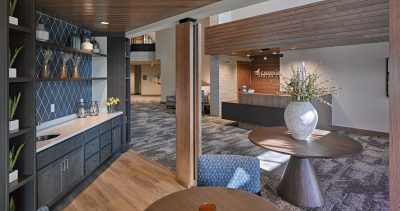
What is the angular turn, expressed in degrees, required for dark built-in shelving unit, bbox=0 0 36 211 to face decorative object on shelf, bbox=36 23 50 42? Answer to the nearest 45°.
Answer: approximately 135° to its left

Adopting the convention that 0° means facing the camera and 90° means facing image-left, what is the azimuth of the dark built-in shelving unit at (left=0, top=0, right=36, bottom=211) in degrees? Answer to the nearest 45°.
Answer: approximately 315°

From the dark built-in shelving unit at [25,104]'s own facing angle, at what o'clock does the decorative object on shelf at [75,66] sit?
The decorative object on shelf is roughly at 8 o'clock from the dark built-in shelving unit.

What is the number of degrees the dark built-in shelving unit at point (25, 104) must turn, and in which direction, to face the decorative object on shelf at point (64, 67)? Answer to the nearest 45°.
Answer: approximately 135° to its left

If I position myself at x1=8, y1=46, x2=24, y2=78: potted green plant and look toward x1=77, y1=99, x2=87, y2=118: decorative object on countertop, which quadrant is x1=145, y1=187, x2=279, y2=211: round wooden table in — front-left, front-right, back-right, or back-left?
back-right

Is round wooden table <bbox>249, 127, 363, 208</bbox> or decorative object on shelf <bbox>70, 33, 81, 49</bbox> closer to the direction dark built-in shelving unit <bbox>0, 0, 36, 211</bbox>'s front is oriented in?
the round wooden table

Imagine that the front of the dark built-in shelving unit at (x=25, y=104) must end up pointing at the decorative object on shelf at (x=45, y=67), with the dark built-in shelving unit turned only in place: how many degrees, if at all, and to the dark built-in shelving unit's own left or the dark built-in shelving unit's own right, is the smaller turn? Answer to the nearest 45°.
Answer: approximately 135° to the dark built-in shelving unit's own left

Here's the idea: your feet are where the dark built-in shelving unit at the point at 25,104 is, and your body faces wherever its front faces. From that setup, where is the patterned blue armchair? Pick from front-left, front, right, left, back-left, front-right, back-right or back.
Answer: front

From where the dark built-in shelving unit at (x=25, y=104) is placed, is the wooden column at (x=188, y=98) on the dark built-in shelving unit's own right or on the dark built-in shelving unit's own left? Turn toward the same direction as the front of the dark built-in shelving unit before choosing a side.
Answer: on the dark built-in shelving unit's own left
